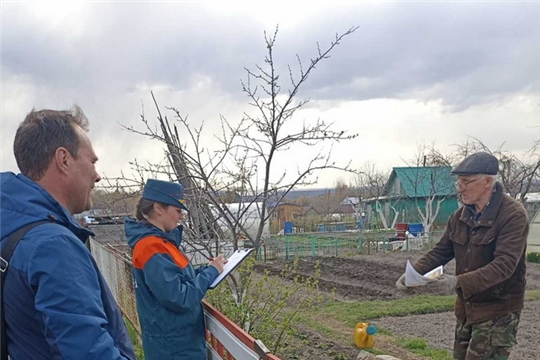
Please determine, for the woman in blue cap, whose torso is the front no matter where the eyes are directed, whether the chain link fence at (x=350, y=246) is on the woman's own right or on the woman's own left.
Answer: on the woman's own left

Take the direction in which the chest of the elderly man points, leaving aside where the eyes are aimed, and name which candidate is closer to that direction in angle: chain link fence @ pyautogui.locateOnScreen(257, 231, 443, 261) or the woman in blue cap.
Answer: the woman in blue cap

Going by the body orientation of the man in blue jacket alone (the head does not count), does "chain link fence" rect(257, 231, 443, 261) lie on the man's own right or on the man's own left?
on the man's own left

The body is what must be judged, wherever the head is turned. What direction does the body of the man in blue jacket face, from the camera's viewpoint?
to the viewer's right

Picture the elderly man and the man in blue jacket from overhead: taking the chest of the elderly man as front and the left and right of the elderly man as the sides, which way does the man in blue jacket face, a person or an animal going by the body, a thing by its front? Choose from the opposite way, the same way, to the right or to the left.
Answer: the opposite way

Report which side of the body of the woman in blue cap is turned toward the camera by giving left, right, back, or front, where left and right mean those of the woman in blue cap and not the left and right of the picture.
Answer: right

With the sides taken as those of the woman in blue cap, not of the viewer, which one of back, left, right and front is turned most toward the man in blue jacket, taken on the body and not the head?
right

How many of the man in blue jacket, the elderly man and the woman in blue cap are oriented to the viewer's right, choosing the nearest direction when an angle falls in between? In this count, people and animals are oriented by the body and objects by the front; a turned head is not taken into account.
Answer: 2

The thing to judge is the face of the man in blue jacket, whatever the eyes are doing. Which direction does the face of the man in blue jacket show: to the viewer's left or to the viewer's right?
to the viewer's right

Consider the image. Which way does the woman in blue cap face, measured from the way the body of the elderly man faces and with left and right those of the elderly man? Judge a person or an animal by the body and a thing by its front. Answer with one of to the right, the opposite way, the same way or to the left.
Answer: the opposite way

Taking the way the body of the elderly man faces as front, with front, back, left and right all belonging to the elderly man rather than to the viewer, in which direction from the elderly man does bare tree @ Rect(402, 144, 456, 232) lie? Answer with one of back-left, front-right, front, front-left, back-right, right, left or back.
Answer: back-right

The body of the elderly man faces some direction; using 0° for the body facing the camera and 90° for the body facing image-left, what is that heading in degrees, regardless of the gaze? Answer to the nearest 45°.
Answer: approximately 45°
